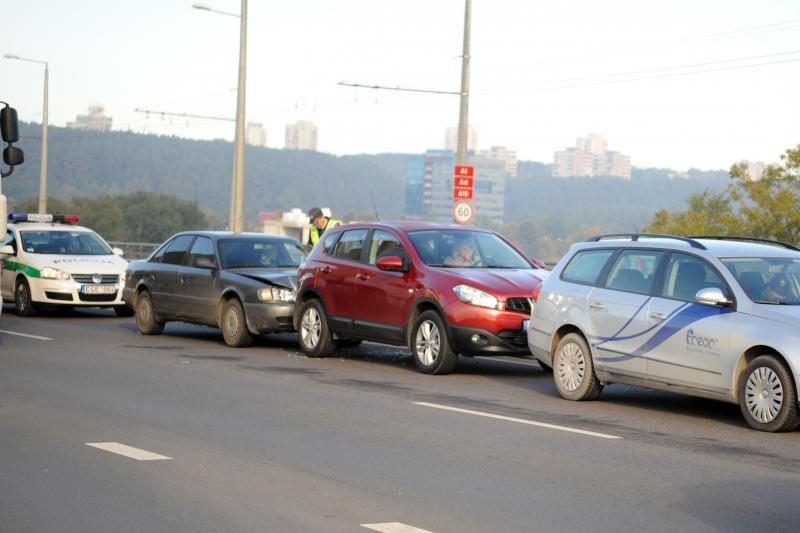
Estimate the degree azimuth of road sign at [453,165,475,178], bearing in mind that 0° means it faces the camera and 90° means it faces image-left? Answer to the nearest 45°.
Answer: approximately 0°

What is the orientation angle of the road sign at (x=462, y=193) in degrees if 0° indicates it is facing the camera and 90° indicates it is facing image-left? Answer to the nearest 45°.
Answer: approximately 0°

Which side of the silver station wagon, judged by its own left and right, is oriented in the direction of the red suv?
back

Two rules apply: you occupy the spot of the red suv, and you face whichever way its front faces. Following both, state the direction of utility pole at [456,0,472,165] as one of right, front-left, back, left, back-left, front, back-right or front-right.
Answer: back-left

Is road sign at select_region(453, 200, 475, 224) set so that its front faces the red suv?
yes

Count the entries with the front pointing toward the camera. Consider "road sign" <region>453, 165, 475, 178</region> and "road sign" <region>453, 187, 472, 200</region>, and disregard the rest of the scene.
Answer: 2

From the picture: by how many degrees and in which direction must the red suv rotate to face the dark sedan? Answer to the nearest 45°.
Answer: approximately 180°

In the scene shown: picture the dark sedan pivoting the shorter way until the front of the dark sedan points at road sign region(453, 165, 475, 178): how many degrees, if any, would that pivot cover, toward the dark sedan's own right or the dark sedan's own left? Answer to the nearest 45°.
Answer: approximately 90° to the dark sedan's own left

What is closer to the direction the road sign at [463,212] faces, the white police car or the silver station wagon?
the silver station wagon
